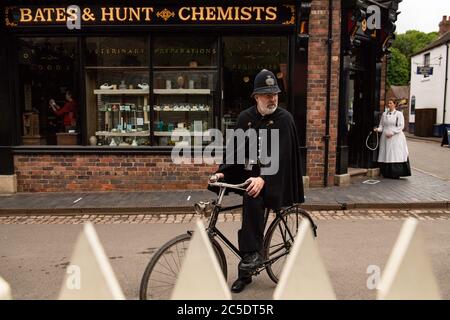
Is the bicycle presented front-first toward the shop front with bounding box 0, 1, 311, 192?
no

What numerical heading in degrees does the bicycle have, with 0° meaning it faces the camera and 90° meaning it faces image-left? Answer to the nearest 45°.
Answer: approximately 45°

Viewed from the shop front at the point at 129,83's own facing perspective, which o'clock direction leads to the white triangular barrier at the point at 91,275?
The white triangular barrier is roughly at 12 o'clock from the shop front.

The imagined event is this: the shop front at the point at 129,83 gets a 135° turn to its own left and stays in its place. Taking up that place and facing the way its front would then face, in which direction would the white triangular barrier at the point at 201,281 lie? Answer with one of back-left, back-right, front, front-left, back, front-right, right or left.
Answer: back-right

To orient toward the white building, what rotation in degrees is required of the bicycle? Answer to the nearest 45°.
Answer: approximately 180°

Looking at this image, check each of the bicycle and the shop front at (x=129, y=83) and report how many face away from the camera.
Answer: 0

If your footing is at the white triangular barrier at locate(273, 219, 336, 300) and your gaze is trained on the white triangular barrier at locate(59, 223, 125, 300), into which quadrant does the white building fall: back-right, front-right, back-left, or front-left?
back-right

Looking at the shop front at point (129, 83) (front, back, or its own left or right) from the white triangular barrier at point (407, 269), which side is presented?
front

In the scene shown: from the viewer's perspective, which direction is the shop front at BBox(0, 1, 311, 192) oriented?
toward the camera

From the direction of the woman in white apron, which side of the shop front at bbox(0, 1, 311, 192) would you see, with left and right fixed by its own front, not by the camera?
left

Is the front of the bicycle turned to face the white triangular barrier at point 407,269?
no

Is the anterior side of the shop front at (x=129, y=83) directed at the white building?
no

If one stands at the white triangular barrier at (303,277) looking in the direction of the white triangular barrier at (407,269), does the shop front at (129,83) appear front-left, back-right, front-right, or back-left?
back-left
